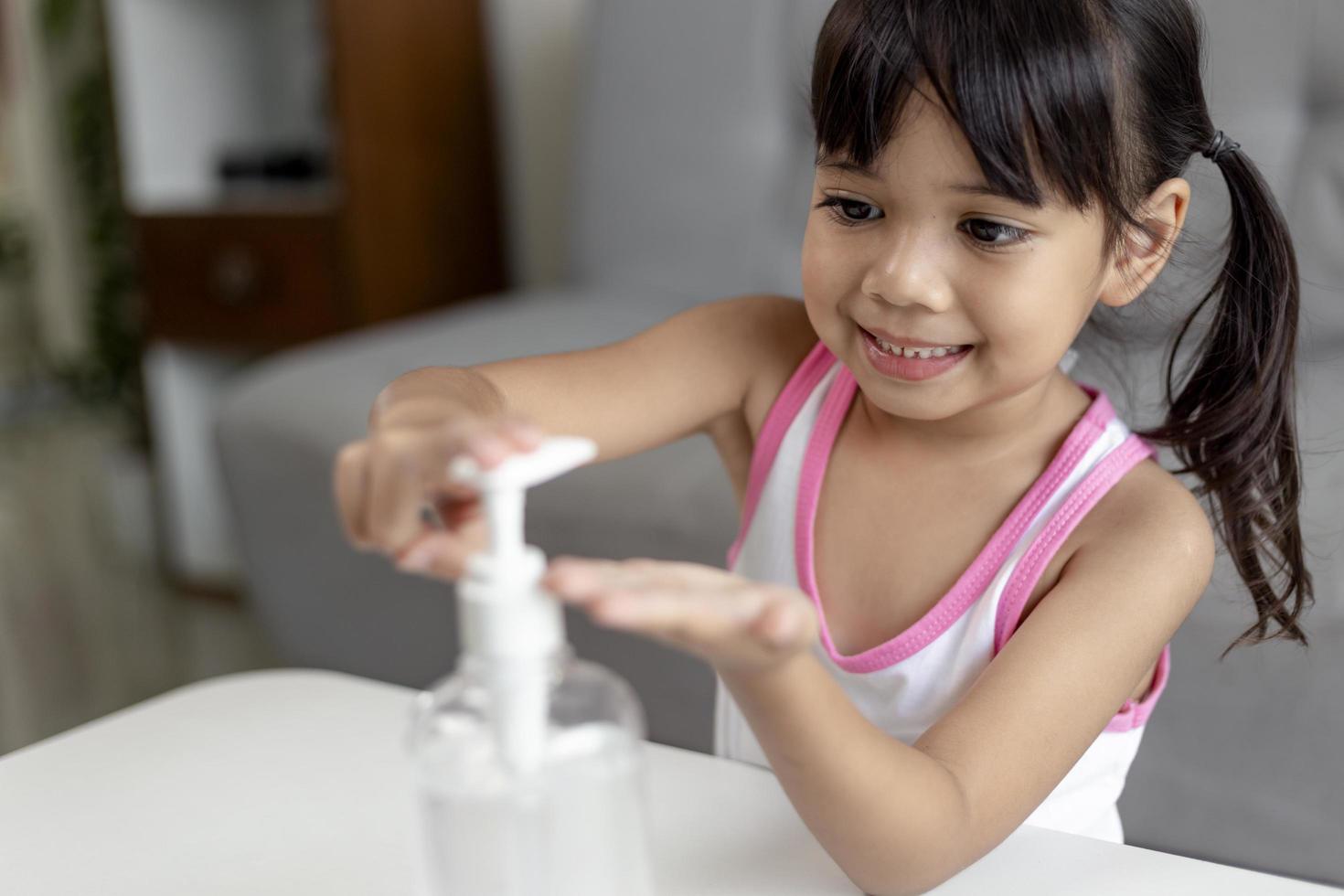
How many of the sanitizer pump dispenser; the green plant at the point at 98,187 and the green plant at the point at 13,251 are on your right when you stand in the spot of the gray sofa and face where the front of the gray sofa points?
2

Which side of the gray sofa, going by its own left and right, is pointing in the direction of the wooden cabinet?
right

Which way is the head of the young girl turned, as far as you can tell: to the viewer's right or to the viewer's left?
to the viewer's left

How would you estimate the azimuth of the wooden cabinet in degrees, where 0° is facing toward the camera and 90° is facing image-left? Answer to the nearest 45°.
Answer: approximately 45°

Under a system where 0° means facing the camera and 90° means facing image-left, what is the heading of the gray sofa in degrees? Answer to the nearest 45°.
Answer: approximately 45°

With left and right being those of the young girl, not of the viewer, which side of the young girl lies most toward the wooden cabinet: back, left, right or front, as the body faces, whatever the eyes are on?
right

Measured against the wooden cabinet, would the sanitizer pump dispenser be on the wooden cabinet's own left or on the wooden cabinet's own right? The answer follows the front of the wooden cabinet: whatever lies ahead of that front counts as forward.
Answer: on the wooden cabinet's own left

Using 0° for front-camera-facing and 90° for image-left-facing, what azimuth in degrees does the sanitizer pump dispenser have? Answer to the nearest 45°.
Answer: approximately 225°

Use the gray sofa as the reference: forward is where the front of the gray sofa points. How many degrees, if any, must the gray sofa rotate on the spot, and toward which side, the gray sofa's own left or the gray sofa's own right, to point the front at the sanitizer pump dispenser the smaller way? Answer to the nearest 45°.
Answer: approximately 45° to the gray sofa's own left

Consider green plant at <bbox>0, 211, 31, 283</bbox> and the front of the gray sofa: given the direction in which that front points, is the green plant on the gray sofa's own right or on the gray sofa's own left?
on the gray sofa's own right

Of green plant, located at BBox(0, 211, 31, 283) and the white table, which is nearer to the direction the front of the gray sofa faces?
the white table
